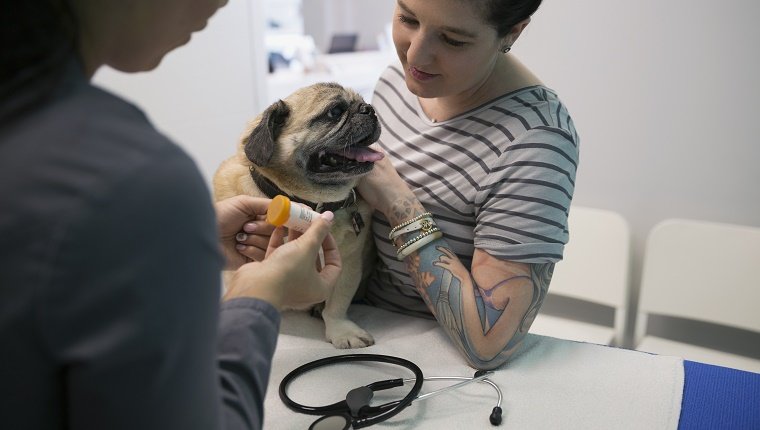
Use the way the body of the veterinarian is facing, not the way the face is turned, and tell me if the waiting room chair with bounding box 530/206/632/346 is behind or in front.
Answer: in front

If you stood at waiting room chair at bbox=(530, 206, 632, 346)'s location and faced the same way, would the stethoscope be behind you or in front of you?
in front

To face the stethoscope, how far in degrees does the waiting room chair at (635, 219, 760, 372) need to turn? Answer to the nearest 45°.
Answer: approximately 45° to its left

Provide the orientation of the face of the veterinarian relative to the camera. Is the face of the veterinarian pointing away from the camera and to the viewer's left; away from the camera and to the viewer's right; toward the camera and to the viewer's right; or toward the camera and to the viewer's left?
away from the camera and to the viewer's right

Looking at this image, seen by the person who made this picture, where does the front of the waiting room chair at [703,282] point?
facing the viewer and to the left of the viewer

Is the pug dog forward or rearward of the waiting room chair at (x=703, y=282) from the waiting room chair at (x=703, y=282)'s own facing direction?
forward

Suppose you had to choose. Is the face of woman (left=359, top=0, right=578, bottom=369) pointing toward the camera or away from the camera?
toward the camera

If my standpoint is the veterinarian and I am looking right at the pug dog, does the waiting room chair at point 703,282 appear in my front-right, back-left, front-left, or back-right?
front-right

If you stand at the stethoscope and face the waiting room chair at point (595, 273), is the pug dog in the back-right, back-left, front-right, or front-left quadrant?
front-left

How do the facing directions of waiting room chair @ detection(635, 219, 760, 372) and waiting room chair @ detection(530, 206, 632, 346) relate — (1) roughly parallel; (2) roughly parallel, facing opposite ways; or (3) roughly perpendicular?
roughly parallel

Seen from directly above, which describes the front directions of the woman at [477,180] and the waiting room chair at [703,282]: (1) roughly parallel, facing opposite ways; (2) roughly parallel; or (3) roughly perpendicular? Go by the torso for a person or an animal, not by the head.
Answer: roughly parallel

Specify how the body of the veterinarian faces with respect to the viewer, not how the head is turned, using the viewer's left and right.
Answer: facing away from the viewer and to the right of the viewer
